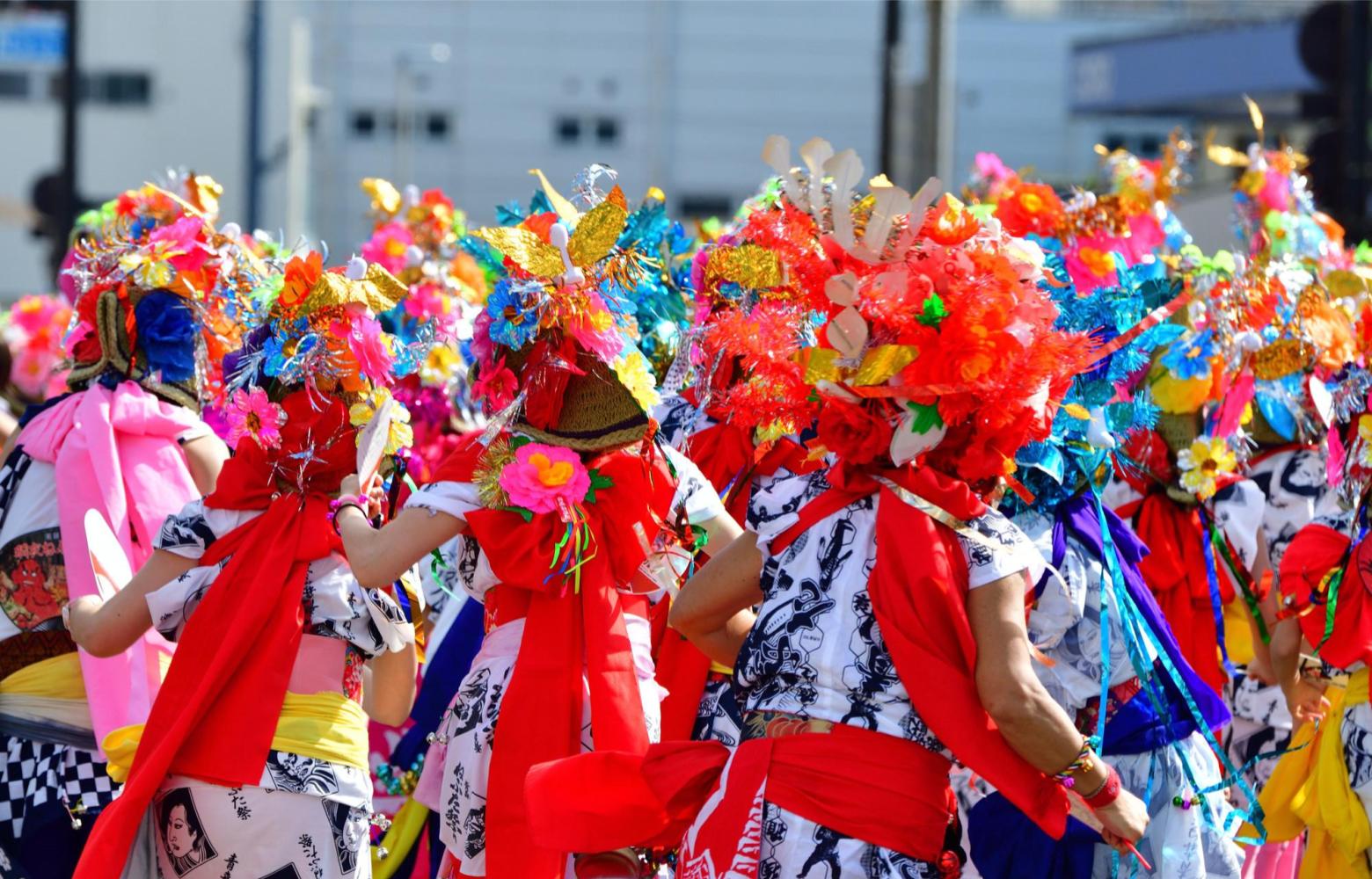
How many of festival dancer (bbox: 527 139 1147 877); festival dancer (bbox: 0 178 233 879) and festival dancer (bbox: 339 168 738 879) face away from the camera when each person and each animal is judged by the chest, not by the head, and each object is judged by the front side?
3

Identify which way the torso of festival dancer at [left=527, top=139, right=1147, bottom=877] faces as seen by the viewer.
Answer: away from the camera

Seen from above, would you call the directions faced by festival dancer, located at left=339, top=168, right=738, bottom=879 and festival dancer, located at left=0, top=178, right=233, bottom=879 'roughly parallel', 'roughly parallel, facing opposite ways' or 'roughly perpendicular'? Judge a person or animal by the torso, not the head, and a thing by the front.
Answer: roughly parallel

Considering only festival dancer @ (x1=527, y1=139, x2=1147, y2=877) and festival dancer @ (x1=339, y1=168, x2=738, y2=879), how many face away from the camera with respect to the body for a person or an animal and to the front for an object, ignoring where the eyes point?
2

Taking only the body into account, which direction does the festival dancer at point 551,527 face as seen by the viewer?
away from the camera

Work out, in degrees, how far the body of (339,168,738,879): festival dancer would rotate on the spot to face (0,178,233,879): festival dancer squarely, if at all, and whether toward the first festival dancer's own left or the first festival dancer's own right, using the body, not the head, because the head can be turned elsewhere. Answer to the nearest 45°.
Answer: approximately 45° to the first festival dancer's own left

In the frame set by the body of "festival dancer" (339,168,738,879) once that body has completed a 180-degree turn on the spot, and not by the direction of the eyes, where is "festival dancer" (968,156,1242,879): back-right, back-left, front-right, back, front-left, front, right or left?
left

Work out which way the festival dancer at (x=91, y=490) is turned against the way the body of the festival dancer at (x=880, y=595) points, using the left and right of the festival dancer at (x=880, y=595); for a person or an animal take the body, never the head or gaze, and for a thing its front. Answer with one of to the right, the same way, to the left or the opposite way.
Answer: the same way

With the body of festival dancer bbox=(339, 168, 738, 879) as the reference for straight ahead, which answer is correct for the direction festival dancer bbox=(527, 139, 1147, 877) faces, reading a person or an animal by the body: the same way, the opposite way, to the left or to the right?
the same way

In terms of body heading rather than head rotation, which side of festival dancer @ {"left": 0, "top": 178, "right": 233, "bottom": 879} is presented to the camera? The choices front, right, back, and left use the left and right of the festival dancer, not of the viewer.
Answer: back

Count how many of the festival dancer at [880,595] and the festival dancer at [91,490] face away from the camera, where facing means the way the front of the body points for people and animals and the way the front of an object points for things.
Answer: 2

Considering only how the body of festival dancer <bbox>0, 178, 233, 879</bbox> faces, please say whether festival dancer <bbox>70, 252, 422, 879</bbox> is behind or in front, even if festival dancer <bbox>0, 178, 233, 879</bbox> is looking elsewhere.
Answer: behind
